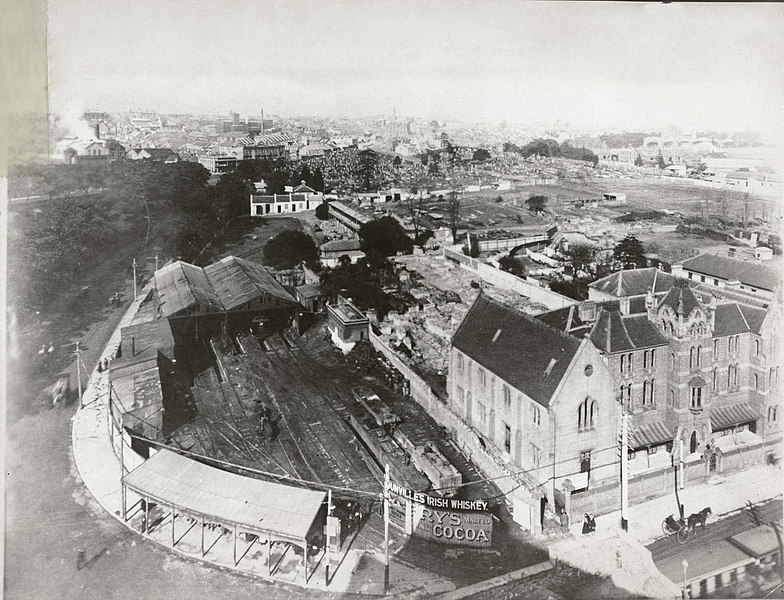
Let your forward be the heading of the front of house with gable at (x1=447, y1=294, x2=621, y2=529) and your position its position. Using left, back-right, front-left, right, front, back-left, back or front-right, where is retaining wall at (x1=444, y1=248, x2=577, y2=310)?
back-left

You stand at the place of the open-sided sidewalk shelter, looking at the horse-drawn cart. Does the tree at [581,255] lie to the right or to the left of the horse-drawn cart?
left

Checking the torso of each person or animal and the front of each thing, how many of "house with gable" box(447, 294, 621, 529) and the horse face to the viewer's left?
0

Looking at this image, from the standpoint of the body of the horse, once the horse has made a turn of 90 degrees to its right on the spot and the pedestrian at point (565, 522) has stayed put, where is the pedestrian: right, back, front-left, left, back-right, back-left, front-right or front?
right

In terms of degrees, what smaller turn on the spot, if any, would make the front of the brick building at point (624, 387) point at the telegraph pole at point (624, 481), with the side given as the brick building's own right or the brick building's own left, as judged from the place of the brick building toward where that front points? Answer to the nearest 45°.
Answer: approximately 45° to the brick building's own right

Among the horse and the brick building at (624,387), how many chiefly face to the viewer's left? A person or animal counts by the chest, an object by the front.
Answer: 0

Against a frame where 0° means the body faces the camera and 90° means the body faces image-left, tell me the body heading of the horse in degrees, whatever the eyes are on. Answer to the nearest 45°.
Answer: approximately 225°

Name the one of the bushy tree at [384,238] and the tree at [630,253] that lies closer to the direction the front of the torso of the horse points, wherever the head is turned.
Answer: the tree

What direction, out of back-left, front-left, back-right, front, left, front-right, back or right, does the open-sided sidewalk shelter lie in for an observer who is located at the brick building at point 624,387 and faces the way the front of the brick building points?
right

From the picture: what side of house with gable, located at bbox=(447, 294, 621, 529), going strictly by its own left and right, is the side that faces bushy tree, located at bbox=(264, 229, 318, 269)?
back

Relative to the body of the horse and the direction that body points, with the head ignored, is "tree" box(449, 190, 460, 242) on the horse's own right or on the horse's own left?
on the horse's own left
